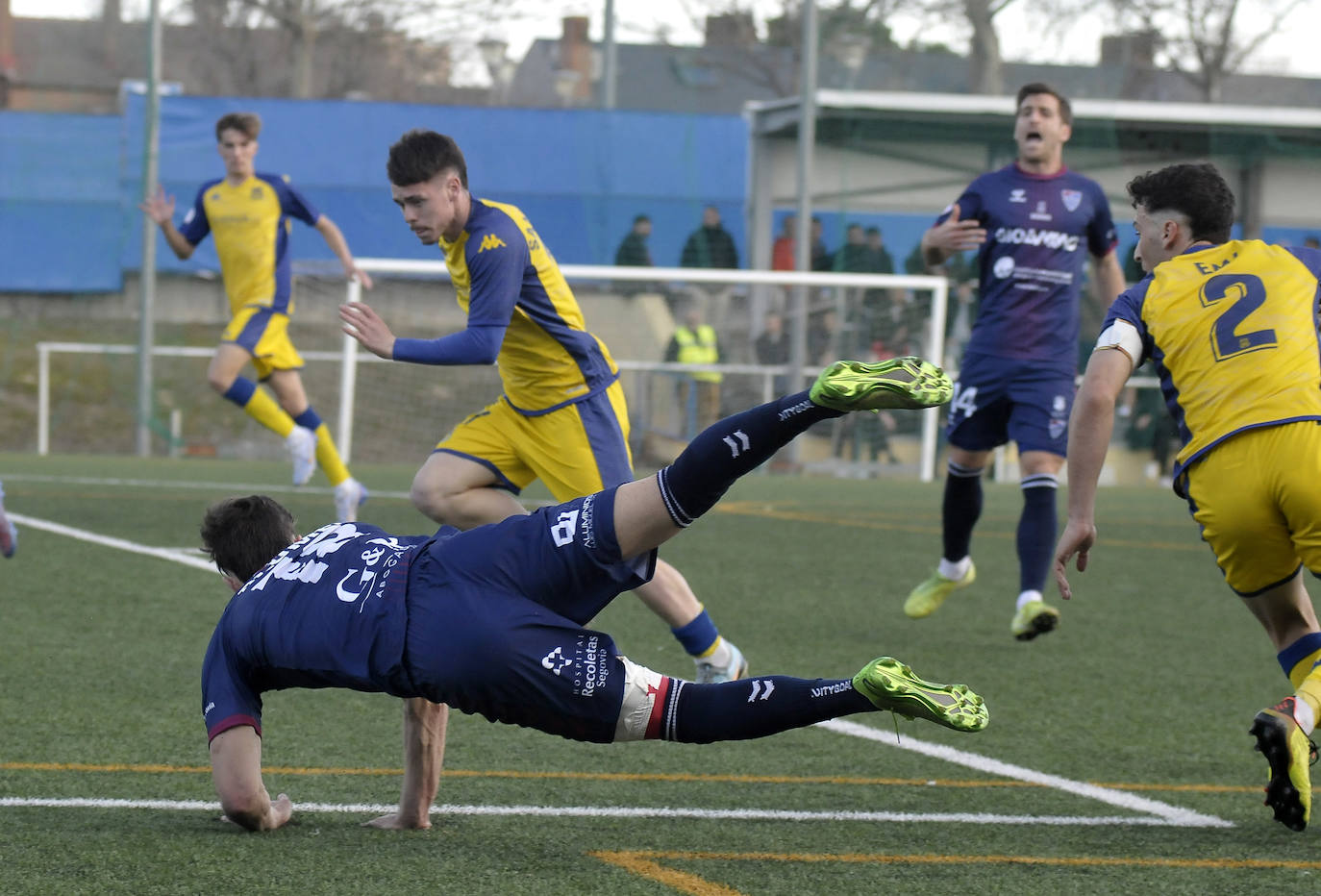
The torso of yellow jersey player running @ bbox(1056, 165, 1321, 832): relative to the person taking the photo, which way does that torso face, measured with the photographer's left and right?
facing away from the viewer and to the left of the viewer

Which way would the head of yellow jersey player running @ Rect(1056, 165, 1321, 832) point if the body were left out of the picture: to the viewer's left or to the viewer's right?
to the viewer's left

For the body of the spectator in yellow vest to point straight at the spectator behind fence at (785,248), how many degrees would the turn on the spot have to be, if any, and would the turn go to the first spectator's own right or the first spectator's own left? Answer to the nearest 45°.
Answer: approximately 180°

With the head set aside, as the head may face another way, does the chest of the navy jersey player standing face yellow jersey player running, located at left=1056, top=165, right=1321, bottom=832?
yes

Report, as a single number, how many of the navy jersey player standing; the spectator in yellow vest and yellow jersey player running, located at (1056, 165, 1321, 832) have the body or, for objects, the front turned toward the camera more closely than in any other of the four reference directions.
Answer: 2

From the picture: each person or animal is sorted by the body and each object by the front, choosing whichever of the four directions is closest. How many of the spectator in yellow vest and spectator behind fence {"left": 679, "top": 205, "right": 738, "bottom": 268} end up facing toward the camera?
2

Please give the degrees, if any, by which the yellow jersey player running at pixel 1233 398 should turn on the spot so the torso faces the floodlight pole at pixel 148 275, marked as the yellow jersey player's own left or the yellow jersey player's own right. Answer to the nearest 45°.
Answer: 0° — they already face it

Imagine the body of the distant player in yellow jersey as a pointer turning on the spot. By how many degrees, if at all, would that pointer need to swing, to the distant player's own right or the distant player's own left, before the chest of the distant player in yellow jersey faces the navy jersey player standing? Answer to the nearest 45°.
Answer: approximately 90° to the distant player's own left

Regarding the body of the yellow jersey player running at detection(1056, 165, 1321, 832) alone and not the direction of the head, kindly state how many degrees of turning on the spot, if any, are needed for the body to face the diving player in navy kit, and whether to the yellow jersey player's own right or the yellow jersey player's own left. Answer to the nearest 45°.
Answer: approximately 90° to the yellow jersey player's own left

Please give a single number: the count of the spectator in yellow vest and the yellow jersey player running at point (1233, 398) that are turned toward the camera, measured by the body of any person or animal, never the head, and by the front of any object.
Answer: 1

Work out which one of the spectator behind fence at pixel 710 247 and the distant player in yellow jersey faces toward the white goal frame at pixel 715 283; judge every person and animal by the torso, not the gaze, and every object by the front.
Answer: the spectator behind fence
